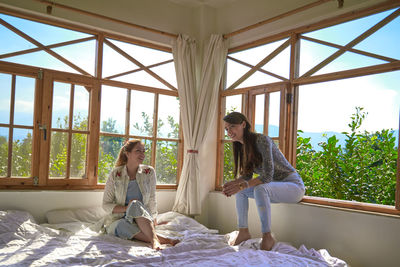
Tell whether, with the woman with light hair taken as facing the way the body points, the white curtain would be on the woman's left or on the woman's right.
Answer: on the woman's left

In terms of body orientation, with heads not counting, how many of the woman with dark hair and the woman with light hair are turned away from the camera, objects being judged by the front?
0

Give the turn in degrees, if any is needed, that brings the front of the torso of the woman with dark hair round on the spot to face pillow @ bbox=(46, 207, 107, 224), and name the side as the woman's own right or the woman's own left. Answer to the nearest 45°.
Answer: approximately 45° to the woman's own right

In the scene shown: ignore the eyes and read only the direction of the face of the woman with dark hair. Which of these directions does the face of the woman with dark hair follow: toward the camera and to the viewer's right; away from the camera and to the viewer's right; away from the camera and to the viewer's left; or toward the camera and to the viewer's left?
toward the camera and to the viewer's left

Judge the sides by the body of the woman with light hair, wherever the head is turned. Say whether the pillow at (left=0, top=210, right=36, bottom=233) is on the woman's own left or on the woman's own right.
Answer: on the woman's own right

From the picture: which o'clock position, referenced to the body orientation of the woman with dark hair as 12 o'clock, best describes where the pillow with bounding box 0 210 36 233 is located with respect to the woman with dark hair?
The pillow is roughly at 1 o'clock from the woman with dark hair.

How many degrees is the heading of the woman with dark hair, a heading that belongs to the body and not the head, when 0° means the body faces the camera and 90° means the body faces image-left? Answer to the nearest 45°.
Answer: approximately 45°

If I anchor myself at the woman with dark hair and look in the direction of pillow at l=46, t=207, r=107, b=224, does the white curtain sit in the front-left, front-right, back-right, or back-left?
front-right

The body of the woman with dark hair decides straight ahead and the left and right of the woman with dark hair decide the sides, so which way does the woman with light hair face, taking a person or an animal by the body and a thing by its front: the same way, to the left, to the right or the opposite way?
to the left

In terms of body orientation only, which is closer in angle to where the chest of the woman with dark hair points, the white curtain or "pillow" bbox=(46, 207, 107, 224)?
the pillow

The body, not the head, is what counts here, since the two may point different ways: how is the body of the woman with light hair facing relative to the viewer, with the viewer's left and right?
facing the viewer and to the right of the viewer

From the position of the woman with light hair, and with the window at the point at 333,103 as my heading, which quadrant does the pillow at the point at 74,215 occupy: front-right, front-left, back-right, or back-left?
back-left
